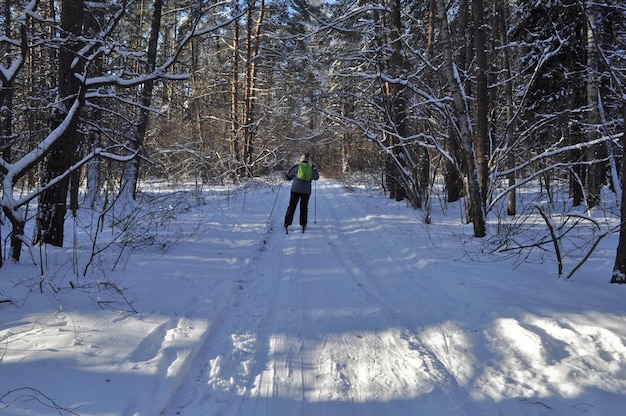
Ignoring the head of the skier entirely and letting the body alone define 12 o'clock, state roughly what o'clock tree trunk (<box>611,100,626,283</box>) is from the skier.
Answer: The tree trunk is roughly at 5 o'clock from the skier.

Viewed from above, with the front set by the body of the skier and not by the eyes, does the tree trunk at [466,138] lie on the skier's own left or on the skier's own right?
on the skier's own right

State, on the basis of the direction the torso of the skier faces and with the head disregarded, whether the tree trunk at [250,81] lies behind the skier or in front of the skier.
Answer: in front

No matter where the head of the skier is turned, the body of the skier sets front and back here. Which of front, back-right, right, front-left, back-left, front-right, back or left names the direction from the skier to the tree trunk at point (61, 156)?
back-left

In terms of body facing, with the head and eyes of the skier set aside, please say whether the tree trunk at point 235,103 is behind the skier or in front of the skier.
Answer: in front

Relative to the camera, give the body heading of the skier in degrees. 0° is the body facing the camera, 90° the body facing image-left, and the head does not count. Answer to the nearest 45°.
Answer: approximately 180°

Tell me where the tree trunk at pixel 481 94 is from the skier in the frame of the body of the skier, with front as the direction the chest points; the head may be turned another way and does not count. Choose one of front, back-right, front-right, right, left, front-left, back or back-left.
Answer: right

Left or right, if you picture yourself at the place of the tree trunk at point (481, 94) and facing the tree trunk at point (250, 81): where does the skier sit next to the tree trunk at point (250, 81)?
left
